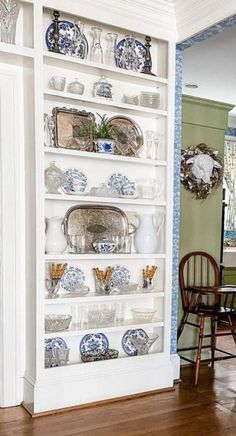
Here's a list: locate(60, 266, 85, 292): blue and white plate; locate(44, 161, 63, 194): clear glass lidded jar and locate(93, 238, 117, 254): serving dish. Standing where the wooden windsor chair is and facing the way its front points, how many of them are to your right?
3

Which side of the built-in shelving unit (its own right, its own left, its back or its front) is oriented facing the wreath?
left

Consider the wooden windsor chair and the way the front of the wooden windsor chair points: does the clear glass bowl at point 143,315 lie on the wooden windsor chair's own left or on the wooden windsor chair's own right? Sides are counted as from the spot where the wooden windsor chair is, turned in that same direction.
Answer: on the wooden windsor chair's own right

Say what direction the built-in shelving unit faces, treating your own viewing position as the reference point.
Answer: facing the viewer and to the right of the viewer

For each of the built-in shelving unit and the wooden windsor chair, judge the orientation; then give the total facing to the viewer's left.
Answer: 0

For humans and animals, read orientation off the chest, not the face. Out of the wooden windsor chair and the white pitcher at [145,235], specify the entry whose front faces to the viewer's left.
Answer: the white pitcher

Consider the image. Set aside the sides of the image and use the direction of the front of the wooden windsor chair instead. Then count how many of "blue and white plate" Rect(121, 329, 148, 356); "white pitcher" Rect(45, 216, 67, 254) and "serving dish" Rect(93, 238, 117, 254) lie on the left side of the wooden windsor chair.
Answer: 0

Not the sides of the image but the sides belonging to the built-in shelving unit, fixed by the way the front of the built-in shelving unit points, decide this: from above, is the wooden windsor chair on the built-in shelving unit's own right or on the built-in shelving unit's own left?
on the built-in shelving unit's own left
